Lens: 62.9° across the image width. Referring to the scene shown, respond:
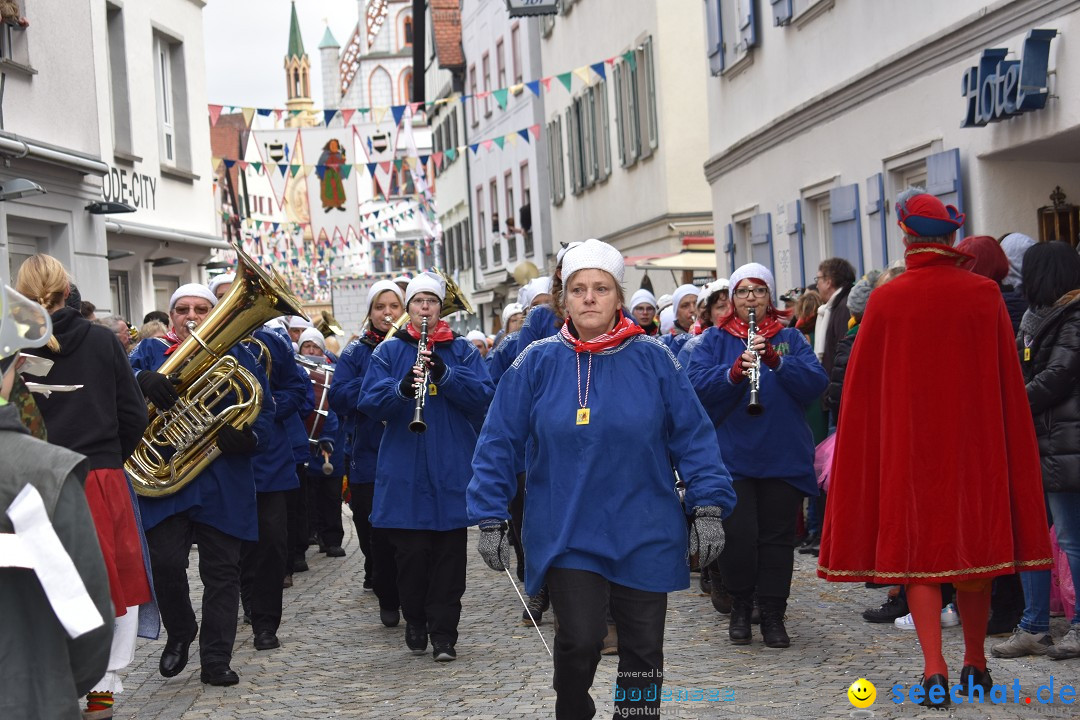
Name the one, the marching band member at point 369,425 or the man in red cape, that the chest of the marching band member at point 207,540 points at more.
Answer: the man in red cape

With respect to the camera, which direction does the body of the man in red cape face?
away from the camera

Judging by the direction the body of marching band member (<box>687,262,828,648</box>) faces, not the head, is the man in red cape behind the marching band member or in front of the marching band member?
in front

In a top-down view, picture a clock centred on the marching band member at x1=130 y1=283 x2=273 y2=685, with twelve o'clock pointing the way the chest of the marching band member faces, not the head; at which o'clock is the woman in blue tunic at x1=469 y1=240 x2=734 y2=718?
The woman in blue tunic is roughly at 11 o'clock from the marching band member.

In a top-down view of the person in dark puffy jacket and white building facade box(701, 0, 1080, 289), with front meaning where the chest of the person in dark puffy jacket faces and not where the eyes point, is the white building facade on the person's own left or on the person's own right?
on the person's own right

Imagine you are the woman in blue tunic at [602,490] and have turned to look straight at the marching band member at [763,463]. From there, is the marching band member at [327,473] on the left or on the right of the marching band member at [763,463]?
left

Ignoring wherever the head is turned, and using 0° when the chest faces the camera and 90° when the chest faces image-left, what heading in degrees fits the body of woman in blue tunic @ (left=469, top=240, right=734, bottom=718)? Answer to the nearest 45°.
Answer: approximately 0°
